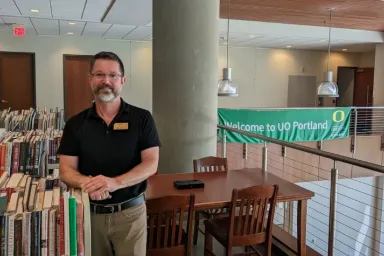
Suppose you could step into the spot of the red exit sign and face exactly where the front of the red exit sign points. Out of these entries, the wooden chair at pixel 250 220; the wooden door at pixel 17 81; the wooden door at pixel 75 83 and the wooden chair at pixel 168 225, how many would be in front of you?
2

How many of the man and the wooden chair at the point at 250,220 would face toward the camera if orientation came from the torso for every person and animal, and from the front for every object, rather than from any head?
1

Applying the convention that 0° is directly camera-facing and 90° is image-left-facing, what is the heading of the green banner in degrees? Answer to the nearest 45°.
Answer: approximately 0°

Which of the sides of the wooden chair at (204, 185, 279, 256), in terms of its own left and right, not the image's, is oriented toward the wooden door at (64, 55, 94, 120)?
front

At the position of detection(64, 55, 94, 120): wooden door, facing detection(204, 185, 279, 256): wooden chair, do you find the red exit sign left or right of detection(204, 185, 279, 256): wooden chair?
right

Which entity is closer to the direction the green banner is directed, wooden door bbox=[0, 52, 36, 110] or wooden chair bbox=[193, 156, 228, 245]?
the wooden chair

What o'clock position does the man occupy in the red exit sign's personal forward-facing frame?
The man is roughly at 12 o'clock from the red exit sign.

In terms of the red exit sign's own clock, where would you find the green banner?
The green banner is roughly at 10 o'clock from the red exit sign.

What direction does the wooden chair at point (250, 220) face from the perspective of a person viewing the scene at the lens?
facing away from the viewer and to the left of the viewer

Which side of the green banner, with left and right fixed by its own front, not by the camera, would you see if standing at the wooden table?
front

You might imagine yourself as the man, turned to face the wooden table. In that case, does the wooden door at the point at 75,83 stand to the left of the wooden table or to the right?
left

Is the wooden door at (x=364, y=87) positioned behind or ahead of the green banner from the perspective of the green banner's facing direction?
behind

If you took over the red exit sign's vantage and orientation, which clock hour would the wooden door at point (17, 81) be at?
The wooden door is roughly at 6 o'clock from the red exit sign.
